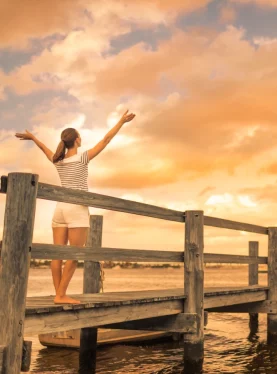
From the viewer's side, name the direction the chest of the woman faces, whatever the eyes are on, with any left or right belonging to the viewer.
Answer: facing away from the viewer and to the right of the viewer
